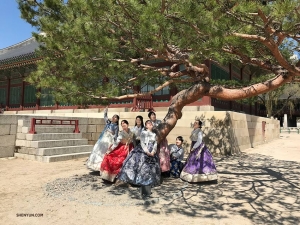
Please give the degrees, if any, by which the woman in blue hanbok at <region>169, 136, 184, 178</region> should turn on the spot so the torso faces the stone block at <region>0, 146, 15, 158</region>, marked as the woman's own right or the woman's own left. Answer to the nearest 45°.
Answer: approximately 45° to the woman's own right

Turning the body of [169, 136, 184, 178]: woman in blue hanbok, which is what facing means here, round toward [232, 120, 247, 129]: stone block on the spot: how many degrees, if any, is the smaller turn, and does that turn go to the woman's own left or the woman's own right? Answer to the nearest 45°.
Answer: approximately 180°

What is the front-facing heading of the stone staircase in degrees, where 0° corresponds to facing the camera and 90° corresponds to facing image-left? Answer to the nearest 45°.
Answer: approximately 315°

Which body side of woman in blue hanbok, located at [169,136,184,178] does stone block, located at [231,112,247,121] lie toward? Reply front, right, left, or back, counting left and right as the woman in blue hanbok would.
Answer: back

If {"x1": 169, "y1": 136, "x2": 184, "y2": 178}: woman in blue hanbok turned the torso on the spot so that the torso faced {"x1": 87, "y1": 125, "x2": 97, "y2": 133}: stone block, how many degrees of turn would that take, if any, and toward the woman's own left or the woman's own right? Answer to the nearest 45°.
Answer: approximately 90° to the woman's own right
